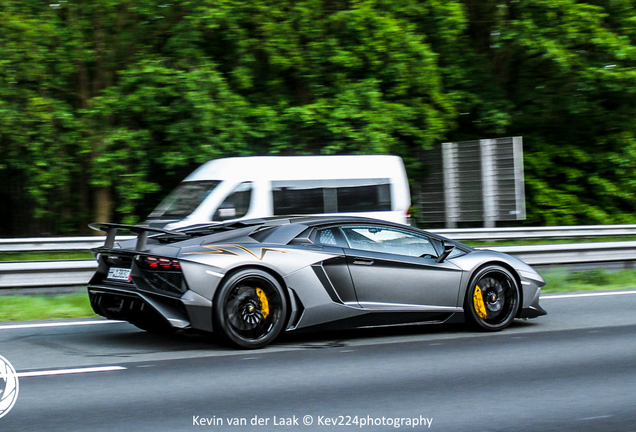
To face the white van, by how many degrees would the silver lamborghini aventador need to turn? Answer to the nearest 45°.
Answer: approximately 45° to its left

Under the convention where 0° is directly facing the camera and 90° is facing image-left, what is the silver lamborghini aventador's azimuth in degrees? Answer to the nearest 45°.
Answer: approximately 225°

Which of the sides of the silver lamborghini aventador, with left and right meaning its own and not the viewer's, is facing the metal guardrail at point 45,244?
left
